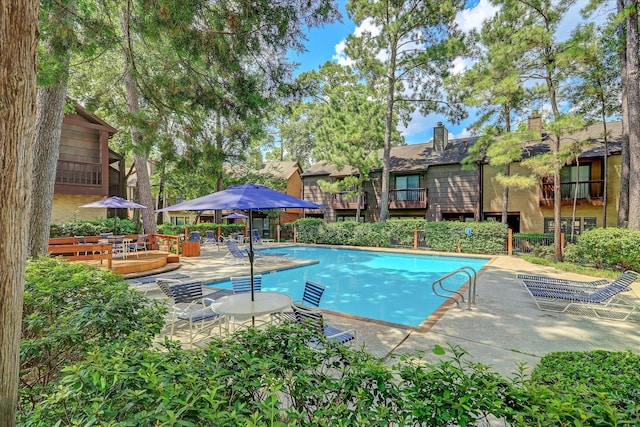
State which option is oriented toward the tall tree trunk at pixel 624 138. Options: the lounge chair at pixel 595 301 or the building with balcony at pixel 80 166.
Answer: the building with balcony

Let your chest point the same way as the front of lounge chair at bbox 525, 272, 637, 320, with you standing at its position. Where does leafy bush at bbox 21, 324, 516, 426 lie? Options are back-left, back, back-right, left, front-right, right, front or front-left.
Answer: left

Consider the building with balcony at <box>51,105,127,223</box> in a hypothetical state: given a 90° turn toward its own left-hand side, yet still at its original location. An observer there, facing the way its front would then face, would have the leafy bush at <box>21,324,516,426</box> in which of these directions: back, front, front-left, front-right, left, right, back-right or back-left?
back-right

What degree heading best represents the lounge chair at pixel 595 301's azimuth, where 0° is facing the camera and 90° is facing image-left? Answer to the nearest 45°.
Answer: approximately 90°

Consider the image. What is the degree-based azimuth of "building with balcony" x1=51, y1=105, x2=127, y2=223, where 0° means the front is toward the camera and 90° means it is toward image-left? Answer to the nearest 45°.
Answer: approximately 315°

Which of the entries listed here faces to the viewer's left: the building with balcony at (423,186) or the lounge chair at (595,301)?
the lounge chair

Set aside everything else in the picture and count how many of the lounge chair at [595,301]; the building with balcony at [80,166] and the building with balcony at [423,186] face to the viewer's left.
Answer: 1

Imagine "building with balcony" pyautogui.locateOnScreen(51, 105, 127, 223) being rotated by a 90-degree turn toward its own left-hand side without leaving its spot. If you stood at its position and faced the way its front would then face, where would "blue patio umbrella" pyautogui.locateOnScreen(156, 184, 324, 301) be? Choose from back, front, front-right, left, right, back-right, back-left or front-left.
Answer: back-right

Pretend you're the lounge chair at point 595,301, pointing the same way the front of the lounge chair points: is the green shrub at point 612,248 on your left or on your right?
on your right

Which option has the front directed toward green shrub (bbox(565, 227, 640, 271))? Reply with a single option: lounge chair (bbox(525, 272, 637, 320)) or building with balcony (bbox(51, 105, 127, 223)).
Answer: the building with balcony

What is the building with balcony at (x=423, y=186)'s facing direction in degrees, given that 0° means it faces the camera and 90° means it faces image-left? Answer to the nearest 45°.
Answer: approximately 0°

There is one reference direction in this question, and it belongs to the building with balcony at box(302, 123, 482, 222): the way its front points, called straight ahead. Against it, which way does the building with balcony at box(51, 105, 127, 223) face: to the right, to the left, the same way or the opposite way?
to the left

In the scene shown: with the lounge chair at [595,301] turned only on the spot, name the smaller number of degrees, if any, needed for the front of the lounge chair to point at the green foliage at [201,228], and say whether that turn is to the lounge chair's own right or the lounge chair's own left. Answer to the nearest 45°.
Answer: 0° — it already faces it

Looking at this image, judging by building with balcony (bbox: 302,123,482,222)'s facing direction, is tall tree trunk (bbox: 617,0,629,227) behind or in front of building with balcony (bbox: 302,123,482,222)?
in front
